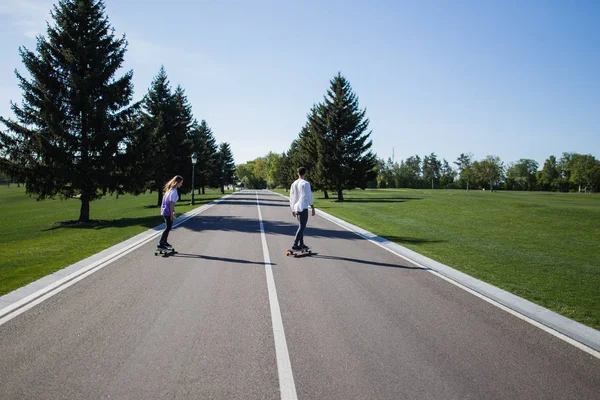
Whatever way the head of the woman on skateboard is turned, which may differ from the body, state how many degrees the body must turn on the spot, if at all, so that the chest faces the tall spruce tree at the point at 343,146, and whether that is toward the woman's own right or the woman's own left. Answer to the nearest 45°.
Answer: approximately 45° to the woman's own left

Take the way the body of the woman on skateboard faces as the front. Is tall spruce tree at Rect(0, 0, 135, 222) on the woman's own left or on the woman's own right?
on the woman's own left

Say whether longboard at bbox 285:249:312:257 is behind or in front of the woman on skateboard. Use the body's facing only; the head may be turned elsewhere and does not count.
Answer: in front
